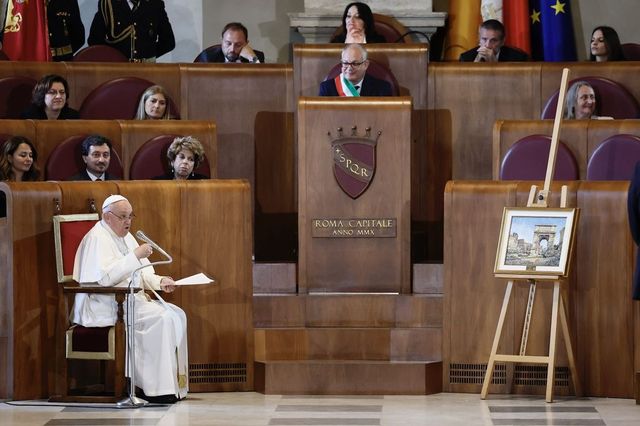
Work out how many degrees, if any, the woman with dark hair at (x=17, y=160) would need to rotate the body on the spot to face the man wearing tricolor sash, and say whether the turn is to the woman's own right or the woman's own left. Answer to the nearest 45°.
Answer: approximately 45° to the woman's own left

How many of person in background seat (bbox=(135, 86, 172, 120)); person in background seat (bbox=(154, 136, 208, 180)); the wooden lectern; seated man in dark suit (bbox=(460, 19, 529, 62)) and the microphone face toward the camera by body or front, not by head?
4

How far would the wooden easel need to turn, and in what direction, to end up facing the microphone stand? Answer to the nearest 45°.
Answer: approximately 45° to its right

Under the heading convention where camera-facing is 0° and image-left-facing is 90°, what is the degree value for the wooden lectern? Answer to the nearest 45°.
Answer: approximately 0°

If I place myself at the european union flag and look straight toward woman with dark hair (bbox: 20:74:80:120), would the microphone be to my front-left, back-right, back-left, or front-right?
front-left

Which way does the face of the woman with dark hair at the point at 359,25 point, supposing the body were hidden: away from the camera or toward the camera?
toward the camera

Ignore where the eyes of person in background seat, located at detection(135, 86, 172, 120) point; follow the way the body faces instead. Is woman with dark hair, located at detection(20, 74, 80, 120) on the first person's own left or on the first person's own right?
on the first person's own right

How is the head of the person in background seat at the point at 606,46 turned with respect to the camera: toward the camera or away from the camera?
toward the camera

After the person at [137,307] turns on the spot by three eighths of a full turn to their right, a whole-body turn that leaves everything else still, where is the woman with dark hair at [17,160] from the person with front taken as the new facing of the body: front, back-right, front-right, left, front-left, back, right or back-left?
right

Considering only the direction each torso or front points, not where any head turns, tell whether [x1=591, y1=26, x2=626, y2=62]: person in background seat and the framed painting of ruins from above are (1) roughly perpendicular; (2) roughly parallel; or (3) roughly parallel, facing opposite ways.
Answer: roughly parallel

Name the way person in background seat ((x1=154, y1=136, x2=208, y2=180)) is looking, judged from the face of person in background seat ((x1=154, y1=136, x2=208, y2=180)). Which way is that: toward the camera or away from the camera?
toward the camera

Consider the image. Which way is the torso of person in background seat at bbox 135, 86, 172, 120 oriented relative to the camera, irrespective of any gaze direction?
toward the camera

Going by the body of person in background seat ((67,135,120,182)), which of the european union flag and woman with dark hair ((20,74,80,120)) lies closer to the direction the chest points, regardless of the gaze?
the european union flag

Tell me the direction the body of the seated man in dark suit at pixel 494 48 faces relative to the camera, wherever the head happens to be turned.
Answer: toward the camera
